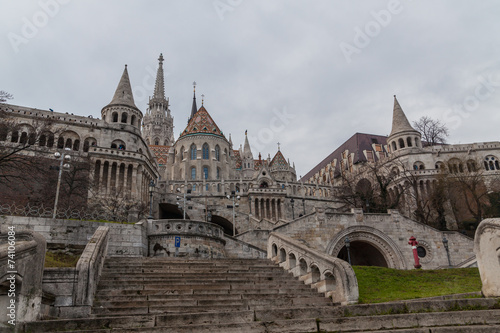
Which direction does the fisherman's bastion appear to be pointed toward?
toward the camera

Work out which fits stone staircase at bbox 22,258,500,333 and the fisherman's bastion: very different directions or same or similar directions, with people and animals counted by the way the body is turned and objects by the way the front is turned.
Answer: same or similar directions
